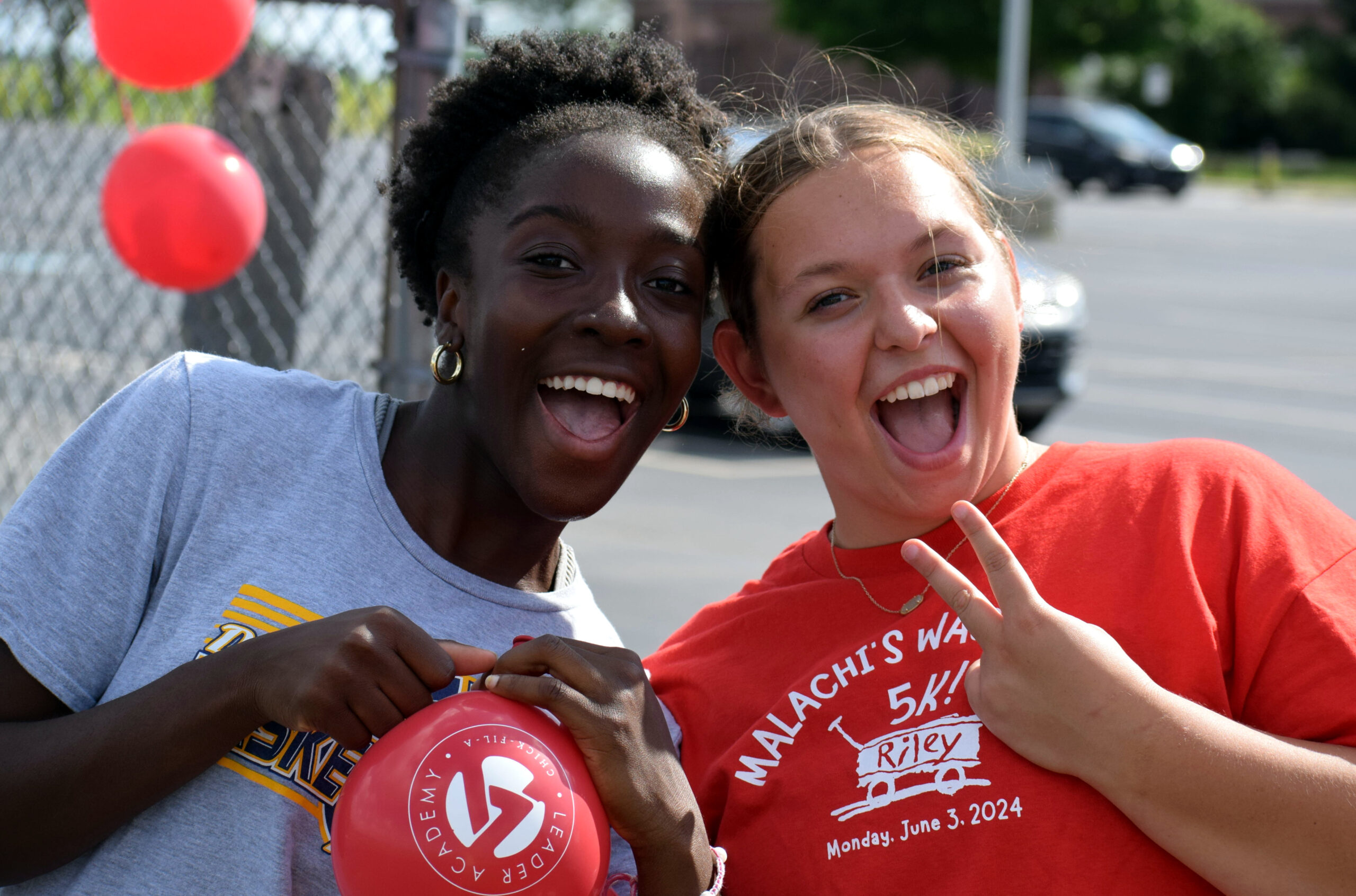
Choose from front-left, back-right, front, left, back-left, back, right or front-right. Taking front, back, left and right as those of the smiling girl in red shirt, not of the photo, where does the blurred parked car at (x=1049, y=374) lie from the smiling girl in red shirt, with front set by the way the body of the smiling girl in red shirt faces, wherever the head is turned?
back

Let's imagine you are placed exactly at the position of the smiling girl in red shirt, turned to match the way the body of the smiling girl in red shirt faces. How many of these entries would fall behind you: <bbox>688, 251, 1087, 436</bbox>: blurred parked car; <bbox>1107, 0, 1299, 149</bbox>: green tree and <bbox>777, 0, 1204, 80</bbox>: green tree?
3

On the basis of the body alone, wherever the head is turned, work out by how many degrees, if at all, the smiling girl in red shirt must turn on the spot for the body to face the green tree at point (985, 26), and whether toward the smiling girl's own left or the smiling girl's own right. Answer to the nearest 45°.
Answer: approximately 180°

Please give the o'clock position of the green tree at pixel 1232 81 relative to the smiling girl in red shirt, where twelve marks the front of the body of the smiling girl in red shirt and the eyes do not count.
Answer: The green tree is roughly at 6 o'clock from the smiling girl in red shirt.

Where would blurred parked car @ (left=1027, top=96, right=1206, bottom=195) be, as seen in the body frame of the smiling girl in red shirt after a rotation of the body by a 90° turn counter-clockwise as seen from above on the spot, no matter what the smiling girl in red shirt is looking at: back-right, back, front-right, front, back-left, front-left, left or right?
left

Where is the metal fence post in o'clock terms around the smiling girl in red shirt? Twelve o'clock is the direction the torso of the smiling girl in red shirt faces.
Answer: The metal fence post is roughly at 4 o'clock from the smiling girl in red shirt.

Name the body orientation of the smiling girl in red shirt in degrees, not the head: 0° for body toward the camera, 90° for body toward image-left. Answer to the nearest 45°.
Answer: approximately 0°

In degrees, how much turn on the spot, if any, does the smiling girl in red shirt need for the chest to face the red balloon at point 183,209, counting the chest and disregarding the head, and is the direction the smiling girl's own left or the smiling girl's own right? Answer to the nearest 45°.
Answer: approximately 135° to the smiling girl's own right
